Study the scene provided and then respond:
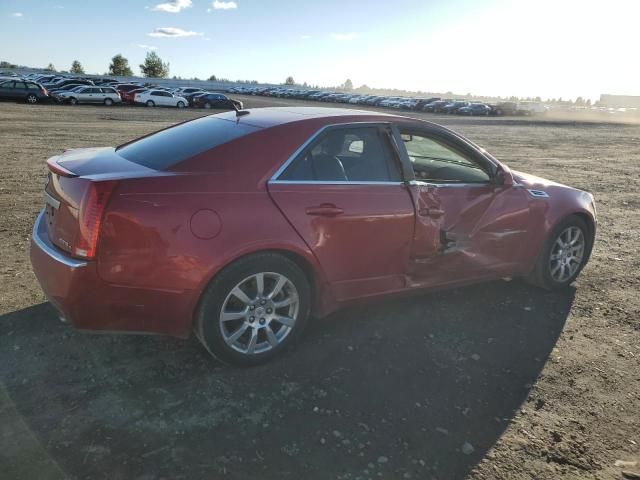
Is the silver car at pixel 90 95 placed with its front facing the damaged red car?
no

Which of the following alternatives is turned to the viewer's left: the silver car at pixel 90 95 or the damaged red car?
the silver car

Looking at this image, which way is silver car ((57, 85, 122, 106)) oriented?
to the viewer's left

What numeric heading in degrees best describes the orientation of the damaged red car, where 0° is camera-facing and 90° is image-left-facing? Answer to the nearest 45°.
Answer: approximately 225°

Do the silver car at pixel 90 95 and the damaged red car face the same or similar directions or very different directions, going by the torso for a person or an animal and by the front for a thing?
very different directions

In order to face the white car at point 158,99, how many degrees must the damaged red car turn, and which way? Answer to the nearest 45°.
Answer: approximately 45° to its left

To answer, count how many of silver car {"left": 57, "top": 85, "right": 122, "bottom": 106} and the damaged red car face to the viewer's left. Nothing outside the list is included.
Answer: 1

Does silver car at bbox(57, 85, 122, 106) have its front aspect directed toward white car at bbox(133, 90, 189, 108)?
no

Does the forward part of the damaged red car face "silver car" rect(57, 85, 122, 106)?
no
